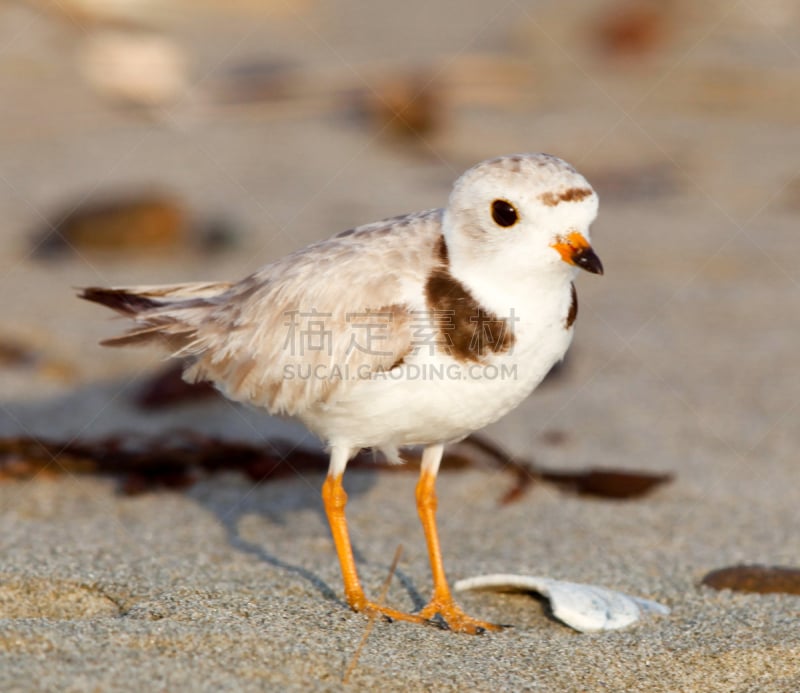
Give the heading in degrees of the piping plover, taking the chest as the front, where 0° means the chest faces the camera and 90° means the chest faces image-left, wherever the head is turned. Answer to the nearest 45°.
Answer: approximately 315°

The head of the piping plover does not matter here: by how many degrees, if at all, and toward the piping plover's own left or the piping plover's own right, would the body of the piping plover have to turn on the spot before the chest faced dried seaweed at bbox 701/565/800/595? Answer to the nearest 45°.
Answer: approximately 45° to the piping plover's own left

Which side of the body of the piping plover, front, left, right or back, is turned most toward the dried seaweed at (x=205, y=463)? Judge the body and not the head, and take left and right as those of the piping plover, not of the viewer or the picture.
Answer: back
